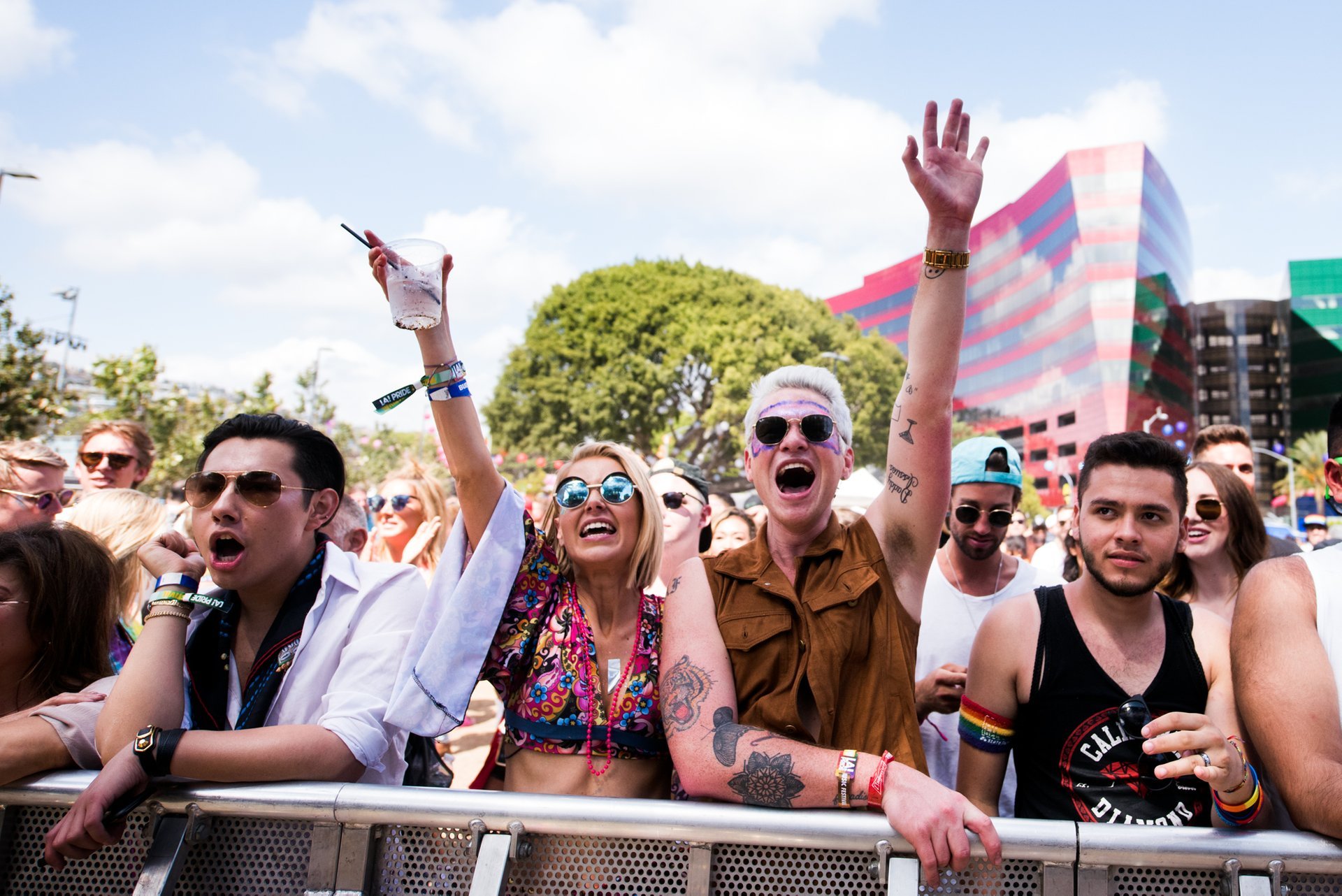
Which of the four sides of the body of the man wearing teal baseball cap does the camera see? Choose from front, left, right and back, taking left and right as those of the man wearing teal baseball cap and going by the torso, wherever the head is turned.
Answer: front

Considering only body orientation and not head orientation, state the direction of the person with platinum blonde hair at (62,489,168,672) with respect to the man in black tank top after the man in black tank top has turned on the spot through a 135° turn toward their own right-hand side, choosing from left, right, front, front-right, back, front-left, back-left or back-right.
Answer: front-left

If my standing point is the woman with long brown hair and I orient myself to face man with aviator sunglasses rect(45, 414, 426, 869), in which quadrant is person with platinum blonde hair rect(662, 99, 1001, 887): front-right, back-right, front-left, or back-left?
front-left

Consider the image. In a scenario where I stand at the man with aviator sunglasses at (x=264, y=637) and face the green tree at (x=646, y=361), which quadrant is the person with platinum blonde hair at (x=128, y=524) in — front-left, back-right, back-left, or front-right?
front-left

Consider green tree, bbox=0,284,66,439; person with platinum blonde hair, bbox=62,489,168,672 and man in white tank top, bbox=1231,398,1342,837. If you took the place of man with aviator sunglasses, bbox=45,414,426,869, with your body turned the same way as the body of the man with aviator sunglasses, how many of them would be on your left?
1

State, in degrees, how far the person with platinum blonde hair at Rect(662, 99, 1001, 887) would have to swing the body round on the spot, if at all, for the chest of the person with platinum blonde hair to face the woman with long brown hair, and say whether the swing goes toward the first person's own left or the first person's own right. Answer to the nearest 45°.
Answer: approximately 135° to the first person's own left

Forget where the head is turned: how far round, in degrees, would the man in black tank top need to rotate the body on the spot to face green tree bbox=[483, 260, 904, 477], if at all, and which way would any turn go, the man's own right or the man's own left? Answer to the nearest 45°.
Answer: approximately 135° to the man's own right

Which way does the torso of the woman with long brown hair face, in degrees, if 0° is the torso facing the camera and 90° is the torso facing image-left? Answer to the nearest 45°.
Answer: approximately 45°

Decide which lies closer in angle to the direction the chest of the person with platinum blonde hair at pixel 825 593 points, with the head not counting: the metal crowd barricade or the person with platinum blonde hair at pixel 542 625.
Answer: the metal crowd barricade

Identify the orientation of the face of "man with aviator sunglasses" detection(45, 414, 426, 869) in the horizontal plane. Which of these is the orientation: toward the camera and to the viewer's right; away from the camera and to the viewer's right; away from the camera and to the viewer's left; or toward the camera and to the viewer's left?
toward the camera and to the viewer's left

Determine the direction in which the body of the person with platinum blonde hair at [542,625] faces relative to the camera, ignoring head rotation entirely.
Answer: toward the camera

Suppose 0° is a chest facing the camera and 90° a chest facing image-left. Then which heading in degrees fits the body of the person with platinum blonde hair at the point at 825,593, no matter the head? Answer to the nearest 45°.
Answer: approximately 0°

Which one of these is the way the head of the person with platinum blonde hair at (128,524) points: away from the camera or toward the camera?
away from the camera
